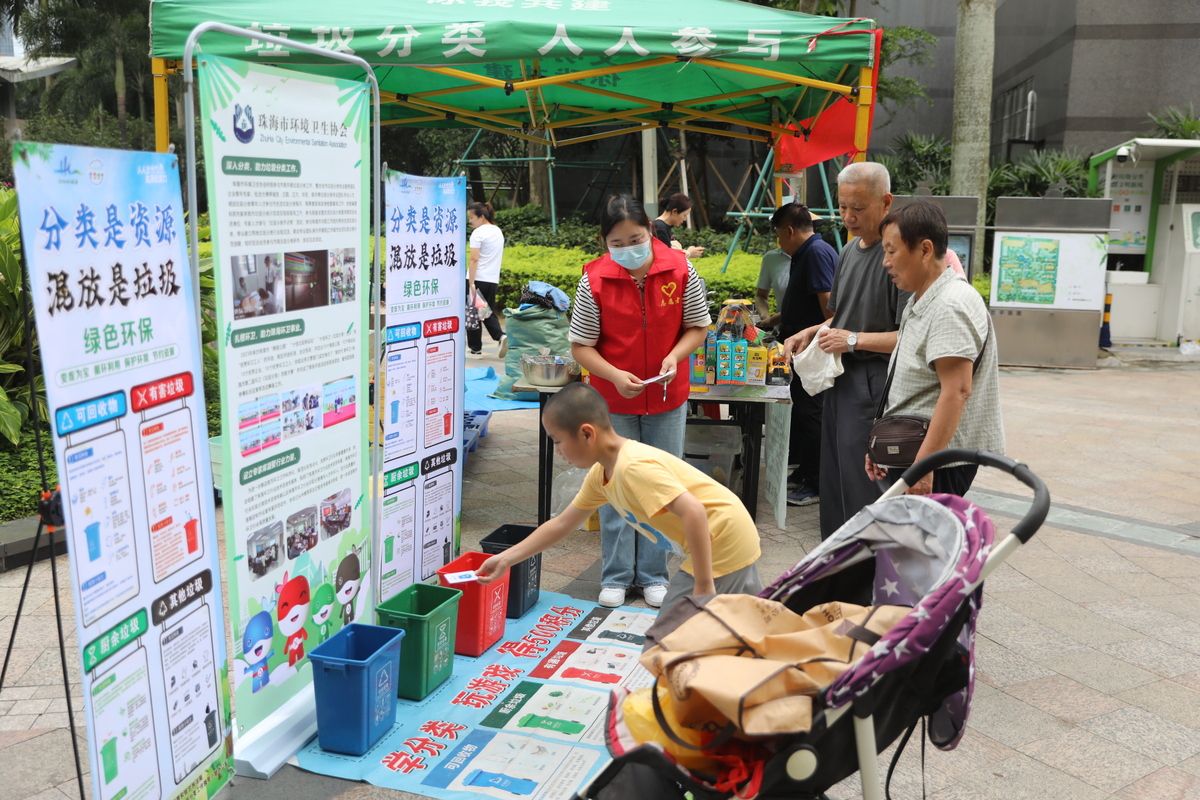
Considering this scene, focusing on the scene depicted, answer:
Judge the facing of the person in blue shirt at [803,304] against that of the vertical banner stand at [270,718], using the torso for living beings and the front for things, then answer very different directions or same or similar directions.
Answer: very different directions

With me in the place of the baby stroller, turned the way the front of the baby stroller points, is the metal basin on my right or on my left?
on my right

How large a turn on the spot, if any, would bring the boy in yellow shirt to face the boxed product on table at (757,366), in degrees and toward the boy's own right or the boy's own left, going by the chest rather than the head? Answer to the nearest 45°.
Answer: approximately 90° to the boy's own right

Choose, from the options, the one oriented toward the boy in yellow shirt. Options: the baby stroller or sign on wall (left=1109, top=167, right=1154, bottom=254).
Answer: the sign on wall

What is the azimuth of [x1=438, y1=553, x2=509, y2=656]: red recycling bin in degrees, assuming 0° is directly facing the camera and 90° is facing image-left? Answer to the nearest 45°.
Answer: approximately 315°

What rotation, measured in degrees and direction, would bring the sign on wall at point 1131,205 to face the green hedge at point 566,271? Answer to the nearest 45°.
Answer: approximately 90° to its right

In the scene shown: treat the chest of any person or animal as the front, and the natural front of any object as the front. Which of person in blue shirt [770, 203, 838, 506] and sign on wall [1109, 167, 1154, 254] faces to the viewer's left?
the person in blue shirt

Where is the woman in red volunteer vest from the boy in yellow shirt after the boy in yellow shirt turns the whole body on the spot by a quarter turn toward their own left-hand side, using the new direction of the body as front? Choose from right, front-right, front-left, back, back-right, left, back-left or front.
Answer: back

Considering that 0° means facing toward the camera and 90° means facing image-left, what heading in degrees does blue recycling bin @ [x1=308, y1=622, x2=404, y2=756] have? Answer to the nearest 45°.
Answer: approximately 315°

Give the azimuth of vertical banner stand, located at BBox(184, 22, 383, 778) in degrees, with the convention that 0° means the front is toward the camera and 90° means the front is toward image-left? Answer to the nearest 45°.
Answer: approximately 315°

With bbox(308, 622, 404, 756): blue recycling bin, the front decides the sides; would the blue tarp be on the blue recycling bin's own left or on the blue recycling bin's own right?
on the blue recycling bin's own left

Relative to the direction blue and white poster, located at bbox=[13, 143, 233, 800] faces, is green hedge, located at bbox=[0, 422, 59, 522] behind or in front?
behind

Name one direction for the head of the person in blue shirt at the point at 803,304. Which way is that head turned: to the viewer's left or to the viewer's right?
to the viewer's left
